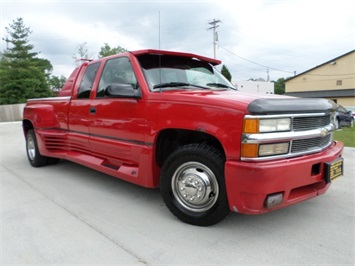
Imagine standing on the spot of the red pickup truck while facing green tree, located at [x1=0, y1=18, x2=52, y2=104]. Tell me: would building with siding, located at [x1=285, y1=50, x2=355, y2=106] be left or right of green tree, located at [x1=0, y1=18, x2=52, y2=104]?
right

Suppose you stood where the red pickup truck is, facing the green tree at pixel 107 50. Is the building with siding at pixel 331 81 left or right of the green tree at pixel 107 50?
right

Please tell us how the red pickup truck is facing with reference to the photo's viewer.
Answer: facing the viewer and to the right of the viewer

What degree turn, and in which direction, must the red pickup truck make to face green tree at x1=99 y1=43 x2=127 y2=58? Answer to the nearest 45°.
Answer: approximately 135° to its left

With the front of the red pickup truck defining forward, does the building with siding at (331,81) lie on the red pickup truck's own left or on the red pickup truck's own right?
on the red pickup truck's own left

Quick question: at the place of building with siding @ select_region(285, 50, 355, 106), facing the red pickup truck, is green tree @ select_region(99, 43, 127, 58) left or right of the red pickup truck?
right
